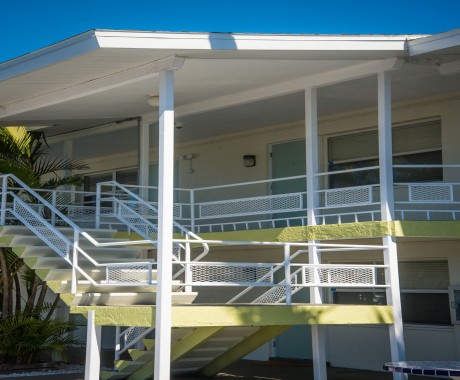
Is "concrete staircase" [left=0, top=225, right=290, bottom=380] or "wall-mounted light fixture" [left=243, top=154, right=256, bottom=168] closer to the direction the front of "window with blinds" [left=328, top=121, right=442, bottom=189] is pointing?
the concrete staircase

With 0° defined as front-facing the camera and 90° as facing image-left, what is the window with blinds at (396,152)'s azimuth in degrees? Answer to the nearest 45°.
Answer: approximately 45°

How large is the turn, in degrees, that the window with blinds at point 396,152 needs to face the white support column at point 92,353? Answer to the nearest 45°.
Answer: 0° — it already faces it

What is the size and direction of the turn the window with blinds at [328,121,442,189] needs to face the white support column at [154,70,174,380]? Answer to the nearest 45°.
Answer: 0° — it already faces it

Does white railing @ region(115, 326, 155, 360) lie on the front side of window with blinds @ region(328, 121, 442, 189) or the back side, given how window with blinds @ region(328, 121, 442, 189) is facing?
on the front side

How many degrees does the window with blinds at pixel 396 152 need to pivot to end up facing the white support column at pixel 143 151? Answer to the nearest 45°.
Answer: approximately 45° to its right

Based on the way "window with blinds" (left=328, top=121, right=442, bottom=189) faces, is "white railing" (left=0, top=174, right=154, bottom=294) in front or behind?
in front

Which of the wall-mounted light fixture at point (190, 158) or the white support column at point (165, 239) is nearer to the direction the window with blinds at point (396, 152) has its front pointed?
the white support column

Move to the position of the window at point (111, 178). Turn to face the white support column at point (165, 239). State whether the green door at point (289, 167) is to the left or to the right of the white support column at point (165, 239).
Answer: left
